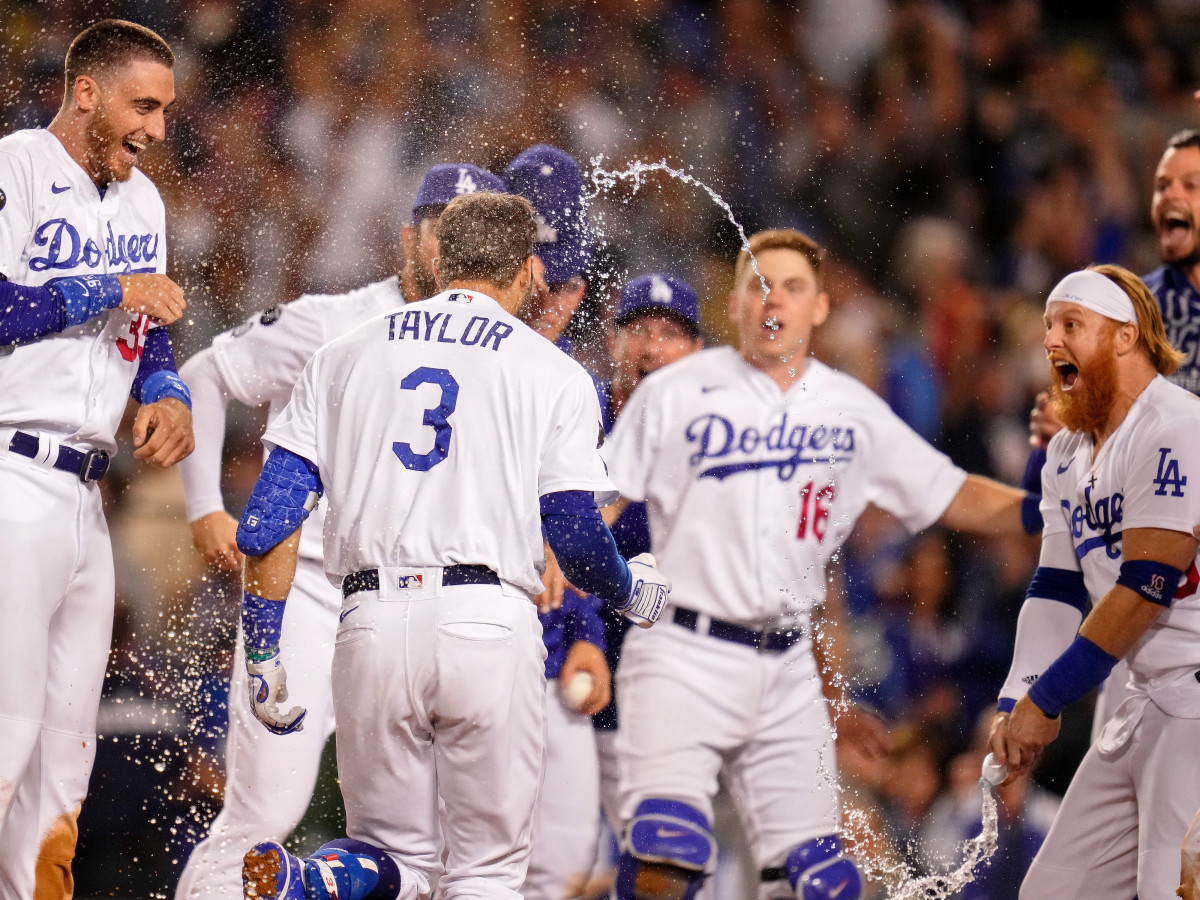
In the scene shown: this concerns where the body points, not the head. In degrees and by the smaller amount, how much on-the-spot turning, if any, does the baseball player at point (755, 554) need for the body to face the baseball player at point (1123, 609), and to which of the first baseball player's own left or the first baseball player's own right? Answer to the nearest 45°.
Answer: approximately 45° to the first baseball player's own left

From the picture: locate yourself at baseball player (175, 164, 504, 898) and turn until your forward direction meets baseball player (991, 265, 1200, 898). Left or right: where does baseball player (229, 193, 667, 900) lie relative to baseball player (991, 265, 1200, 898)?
right

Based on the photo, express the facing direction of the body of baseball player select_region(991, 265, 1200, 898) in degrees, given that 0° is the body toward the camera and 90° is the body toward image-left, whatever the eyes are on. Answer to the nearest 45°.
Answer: approximately 45°

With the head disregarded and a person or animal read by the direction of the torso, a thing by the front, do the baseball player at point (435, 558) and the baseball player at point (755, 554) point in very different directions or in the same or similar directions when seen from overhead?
very different directions

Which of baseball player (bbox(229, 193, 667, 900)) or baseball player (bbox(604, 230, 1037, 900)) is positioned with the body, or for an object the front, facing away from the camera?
baseball player (bbox(229, 193, 667, 900))

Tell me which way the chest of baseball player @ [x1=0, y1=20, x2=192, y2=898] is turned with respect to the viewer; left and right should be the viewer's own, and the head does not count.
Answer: facing the viewer and to the right of the viewer

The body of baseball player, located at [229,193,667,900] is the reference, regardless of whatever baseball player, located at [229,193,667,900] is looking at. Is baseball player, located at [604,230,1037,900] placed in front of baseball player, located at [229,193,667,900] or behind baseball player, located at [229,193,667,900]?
in front

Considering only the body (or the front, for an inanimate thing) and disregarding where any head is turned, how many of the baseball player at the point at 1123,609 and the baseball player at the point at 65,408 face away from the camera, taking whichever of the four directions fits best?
0

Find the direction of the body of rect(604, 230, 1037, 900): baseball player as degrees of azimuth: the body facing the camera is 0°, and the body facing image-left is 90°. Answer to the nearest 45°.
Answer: approximately 0°

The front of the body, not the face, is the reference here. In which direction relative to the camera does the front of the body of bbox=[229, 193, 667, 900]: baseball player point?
away from the camera
